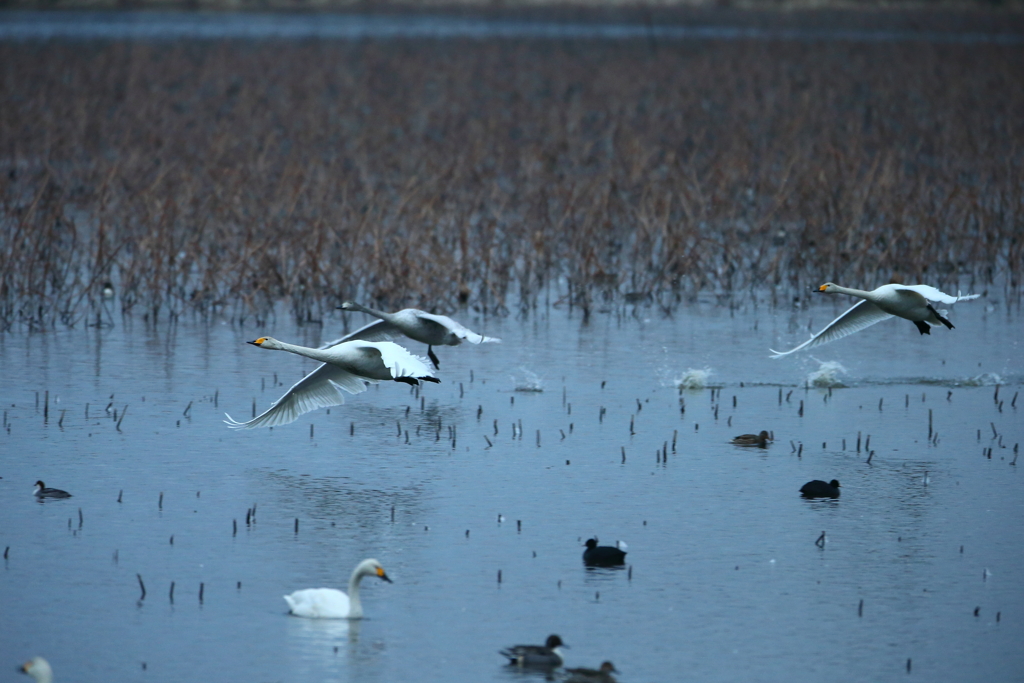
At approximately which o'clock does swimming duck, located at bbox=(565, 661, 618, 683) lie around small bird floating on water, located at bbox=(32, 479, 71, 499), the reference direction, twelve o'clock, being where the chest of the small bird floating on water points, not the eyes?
The swimming duck is roughly at 8 o'clock from the small bird floating on water.

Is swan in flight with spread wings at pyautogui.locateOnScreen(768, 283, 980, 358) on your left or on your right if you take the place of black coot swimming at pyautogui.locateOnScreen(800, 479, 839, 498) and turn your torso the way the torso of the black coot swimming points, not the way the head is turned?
on your left

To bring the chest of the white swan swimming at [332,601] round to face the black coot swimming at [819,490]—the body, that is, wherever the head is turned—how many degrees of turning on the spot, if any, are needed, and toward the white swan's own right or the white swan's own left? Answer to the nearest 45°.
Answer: approximately 45° to the white swan's own left

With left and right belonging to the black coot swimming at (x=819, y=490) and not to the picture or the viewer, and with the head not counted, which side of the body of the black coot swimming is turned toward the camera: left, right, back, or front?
right

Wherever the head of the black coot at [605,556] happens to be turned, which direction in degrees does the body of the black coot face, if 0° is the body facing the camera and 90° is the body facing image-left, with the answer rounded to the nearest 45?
approximately 90°

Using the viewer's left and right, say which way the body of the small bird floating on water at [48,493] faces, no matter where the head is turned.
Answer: facing to the left of the viewer

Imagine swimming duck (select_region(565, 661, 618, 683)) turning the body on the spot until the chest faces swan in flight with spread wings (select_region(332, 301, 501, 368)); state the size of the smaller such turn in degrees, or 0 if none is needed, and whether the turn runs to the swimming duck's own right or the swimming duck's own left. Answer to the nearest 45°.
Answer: approximately 90° to the swimming duck's own left

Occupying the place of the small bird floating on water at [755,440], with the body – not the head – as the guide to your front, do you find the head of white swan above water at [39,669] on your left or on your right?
on your right

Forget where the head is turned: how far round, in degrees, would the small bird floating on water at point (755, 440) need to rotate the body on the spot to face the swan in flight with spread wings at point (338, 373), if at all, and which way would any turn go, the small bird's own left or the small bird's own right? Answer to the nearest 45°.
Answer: approximately 180°

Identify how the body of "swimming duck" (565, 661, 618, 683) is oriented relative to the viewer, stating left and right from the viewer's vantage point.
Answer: facing to the right of the viewer

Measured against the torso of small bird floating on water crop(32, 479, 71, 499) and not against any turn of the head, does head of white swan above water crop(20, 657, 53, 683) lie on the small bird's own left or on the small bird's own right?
on the small bird's own left

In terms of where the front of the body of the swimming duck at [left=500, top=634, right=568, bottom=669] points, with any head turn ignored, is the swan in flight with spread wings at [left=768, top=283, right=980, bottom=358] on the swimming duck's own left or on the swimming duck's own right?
on the swimming duck's own left

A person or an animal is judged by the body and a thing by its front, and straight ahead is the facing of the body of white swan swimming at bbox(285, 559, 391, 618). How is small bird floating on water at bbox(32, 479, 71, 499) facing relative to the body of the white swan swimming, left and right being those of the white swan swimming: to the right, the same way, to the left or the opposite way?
the opposite way

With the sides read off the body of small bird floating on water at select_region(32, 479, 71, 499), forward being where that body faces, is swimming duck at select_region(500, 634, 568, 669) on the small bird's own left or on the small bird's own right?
on the small bird's own left
